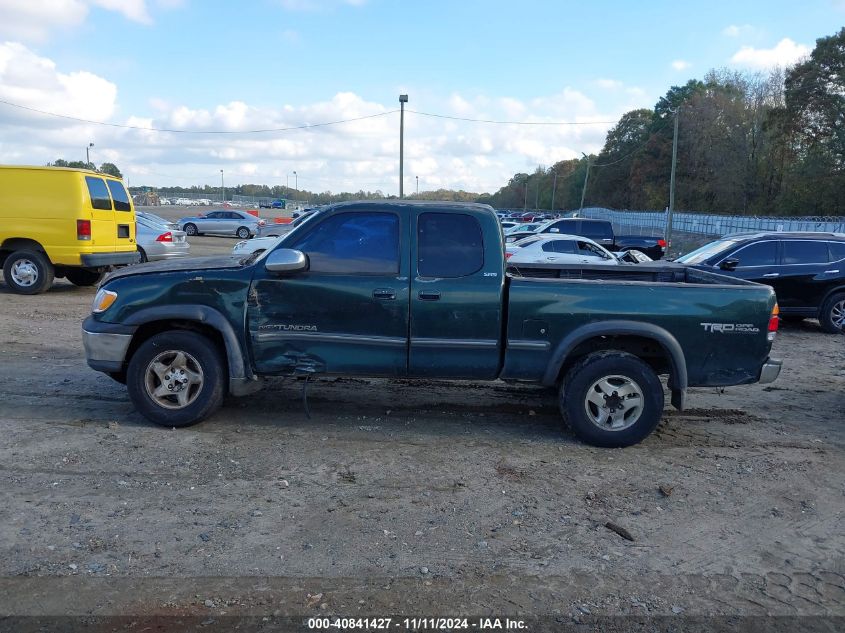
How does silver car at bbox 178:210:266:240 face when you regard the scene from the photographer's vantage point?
facing to the left of the viewer

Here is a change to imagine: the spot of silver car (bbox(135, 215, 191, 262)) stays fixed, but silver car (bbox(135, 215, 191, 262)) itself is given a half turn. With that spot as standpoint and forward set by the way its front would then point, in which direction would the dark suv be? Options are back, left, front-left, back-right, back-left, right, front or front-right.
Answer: front

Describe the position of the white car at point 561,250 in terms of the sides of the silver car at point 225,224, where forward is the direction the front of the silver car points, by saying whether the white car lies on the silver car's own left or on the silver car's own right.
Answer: on the silver car's own left

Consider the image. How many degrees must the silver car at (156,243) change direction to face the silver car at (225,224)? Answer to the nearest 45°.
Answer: approximately 45° to its right

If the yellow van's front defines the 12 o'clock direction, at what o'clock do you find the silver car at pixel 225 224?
The silver car is roughly at 2 o'clock from the yellow van.

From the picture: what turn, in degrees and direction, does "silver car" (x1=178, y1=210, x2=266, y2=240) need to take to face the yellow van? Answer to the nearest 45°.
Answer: approximately 90° to its left

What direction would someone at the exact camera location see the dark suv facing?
facing the viewer and to the left of the viewer

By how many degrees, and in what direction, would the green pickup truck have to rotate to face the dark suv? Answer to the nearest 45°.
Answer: approximately 135° to its right

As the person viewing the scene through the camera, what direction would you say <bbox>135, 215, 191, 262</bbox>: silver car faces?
facing away from the viewer and to the left of the viewer

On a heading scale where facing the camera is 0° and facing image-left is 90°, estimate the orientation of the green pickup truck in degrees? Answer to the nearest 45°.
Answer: approximately 90°

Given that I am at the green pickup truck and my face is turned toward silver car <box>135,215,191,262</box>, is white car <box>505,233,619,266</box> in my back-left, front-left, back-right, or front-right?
front-right

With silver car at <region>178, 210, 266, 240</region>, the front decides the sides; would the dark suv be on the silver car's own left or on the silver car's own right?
on the silver car's own left

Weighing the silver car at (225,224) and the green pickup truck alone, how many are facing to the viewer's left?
2
